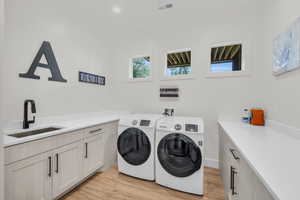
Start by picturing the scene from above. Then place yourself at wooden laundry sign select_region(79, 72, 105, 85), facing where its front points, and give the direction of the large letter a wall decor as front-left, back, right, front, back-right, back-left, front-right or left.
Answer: right

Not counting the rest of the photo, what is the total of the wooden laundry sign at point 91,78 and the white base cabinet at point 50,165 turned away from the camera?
0

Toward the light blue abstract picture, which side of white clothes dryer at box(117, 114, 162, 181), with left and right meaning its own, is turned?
left

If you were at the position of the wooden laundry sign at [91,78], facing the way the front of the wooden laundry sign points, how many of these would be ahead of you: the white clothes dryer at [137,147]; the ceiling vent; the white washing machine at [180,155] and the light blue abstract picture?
4

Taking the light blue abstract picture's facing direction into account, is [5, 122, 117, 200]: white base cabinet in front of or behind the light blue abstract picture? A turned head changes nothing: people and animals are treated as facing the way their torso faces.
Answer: in front

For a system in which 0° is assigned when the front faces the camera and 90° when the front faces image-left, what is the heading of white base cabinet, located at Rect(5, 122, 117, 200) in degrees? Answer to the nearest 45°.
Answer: approximately 315°

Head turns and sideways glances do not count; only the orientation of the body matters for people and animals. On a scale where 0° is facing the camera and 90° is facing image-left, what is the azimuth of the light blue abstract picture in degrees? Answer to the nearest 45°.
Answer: approximately 45°

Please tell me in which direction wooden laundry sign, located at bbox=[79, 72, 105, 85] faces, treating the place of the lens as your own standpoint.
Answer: facing the viewer and to the right of the viewer
